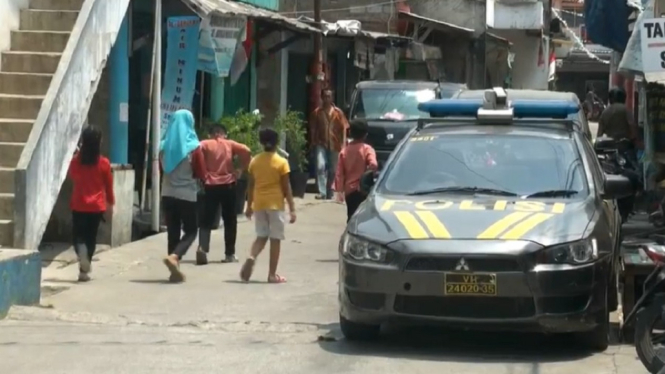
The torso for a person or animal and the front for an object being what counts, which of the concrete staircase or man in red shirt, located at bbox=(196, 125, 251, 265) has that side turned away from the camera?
the man in red shirt

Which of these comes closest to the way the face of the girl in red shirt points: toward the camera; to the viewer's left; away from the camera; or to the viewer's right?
away from the camera

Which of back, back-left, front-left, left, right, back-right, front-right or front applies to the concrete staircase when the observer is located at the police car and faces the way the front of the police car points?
back-right

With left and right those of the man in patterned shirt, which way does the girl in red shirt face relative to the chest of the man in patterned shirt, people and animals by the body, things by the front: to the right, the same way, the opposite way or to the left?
the opposite way

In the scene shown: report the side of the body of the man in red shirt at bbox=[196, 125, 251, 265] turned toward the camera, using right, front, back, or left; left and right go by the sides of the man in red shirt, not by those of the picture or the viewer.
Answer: back

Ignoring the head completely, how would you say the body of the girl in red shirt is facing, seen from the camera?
away from the camera

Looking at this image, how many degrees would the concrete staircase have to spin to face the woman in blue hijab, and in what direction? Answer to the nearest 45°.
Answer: approximately 45° to its left

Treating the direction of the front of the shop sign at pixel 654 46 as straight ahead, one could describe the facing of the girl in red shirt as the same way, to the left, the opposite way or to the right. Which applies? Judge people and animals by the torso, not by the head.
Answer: the opposite way

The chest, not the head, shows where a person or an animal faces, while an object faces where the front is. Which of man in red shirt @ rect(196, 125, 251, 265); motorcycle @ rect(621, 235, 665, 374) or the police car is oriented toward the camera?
the police car

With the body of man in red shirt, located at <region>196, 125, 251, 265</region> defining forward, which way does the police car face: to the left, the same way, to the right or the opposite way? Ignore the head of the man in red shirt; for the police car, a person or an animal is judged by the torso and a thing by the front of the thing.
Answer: the opposite way

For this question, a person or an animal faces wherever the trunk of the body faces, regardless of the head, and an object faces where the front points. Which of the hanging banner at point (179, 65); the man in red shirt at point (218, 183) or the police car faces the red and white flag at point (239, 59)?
the man in red shirt

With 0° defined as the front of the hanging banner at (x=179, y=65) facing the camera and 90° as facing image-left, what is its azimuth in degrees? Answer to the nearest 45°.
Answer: approximately 0°

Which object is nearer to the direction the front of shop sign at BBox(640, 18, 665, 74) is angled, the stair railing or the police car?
the police car

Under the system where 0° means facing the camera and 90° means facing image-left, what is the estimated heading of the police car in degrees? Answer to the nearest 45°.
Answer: approximately 0°

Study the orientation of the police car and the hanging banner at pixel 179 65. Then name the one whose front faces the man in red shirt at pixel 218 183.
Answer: the hanging banner
